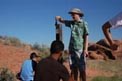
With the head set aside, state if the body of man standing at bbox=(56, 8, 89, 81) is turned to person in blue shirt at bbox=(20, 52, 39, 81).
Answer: no

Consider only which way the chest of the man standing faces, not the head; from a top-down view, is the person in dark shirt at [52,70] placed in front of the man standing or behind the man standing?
in front

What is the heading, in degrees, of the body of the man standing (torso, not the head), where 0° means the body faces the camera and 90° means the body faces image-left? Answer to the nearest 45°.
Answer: approximately 45°
